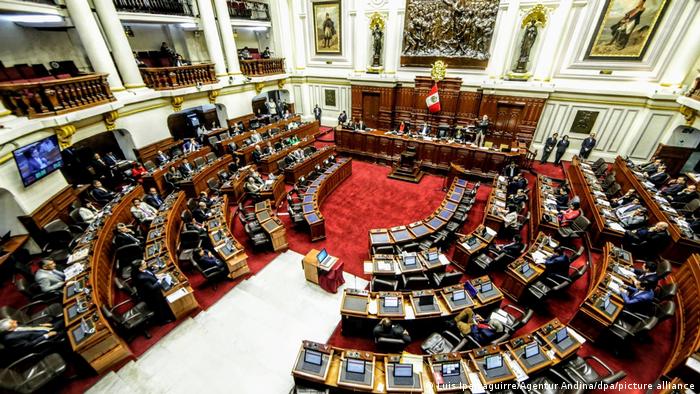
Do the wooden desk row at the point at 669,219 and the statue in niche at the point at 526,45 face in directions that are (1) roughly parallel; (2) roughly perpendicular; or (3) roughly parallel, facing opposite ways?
roughly perpendicular

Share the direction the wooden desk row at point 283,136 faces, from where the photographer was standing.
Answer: facing the viewer and to the right of the viewer

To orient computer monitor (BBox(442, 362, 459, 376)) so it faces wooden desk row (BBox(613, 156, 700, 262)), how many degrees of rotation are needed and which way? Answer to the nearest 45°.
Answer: approximately 135° to its left

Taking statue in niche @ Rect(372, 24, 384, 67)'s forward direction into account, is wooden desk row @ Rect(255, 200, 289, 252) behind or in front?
in front

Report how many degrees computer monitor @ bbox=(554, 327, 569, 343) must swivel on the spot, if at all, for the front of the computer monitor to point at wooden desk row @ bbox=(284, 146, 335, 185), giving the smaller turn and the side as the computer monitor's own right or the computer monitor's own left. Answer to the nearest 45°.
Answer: approximately 135° to the computer monitor's own right

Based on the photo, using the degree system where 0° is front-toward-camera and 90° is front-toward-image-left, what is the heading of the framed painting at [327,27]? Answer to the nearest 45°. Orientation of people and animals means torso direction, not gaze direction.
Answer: approximately 0°

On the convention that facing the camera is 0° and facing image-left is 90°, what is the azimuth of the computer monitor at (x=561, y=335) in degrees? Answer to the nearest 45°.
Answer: approximately 315°

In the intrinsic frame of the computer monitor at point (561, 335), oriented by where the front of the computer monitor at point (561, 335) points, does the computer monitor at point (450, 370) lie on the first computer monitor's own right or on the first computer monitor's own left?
on the first computer monitor's own right

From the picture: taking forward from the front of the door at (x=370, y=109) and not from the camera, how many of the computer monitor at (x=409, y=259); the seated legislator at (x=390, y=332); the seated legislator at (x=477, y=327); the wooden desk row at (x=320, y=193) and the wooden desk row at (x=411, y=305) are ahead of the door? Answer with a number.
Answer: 5

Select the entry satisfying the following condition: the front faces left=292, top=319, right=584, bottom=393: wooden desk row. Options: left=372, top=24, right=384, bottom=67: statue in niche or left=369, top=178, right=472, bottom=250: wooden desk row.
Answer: the statue in niche

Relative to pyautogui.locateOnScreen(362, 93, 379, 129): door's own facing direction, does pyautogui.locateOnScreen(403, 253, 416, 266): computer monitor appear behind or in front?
in front
